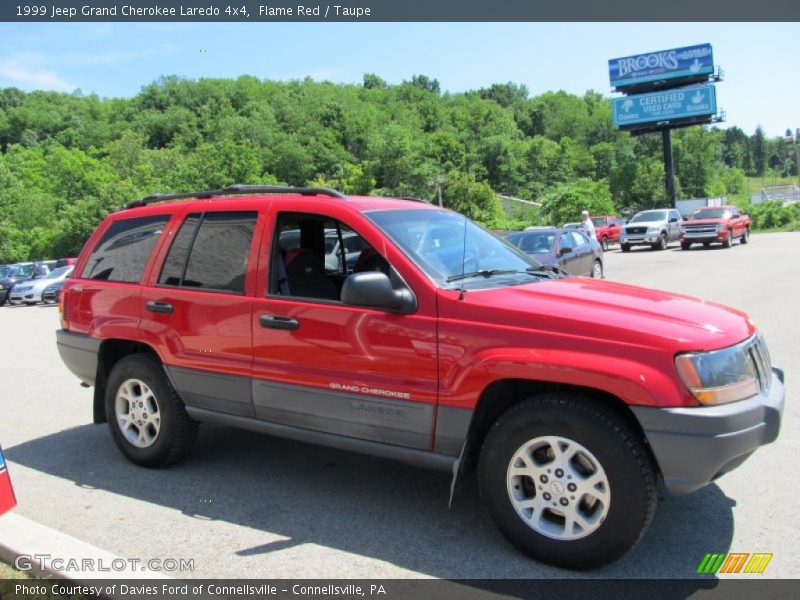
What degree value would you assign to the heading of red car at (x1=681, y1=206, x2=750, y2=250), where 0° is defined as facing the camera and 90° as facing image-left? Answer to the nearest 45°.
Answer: approximately 45°

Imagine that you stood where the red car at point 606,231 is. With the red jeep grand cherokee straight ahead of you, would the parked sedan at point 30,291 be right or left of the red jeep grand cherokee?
right

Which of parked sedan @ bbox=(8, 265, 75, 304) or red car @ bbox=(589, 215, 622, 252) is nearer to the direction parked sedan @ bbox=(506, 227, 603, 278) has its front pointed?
the parked sedan

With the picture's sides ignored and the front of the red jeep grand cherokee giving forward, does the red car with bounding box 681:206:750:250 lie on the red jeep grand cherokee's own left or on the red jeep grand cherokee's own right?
on the red jeep grand cherokee's own left

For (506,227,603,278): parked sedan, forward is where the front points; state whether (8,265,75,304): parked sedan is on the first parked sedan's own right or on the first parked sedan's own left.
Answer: on the first parked sedan's own right

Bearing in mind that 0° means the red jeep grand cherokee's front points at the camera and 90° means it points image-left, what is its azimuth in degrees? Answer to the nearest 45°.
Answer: approximately 315°

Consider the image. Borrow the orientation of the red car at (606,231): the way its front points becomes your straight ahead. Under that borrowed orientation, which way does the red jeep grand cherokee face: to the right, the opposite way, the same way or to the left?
to the left

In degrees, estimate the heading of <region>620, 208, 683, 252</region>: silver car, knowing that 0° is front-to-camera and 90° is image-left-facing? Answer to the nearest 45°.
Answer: approximately 45°

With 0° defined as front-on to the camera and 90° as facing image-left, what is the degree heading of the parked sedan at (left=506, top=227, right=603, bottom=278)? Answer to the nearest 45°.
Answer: approximately 45°

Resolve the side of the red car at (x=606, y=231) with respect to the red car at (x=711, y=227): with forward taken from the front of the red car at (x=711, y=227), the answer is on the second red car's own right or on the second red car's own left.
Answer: on the second red car's own right
